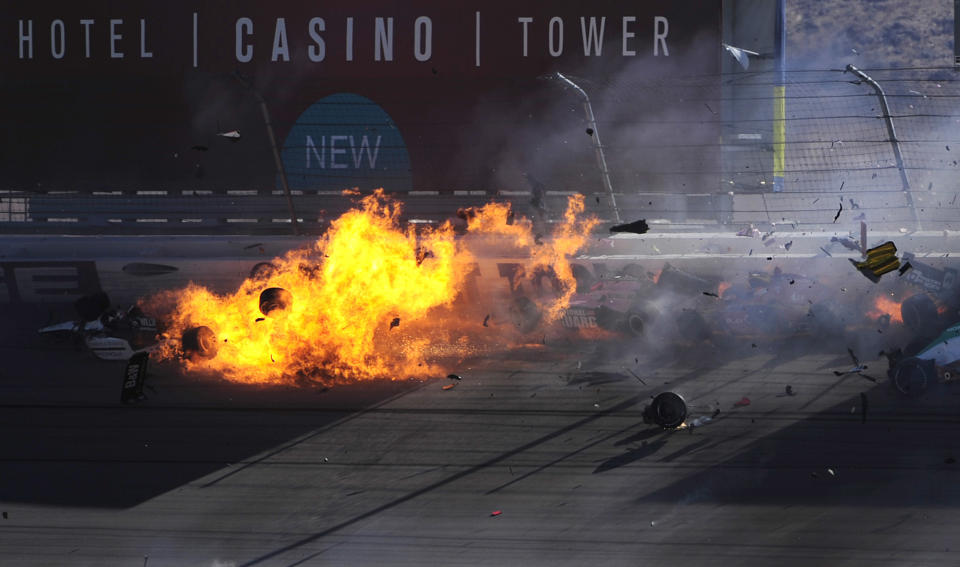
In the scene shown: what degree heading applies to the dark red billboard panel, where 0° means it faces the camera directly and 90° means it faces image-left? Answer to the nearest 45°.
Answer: approximately 0°

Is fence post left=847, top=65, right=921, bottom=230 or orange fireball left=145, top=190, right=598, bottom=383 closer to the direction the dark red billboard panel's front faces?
the orange fireball

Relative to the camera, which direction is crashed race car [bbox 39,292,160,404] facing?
to the viewer's left

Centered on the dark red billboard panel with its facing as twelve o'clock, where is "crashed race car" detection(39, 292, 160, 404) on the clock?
The crashed race car is roughly at 1 o'clock from the dark red billboard panel.

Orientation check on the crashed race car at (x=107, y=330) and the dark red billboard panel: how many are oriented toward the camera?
1

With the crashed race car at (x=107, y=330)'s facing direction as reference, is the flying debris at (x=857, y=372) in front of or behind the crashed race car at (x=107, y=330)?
behind

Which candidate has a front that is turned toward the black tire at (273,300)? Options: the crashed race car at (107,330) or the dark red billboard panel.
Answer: the dark red billboard panel

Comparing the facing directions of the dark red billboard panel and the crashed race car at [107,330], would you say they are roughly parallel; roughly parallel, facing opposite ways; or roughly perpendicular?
roughly perpendicular

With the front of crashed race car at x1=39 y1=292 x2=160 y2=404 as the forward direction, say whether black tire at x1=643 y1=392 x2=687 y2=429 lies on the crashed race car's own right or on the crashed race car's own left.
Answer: on the crashed race car's own left

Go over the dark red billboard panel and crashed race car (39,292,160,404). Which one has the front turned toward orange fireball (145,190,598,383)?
the dark red billboard panel

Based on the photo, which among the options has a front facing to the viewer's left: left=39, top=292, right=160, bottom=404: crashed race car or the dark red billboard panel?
the crashed race car

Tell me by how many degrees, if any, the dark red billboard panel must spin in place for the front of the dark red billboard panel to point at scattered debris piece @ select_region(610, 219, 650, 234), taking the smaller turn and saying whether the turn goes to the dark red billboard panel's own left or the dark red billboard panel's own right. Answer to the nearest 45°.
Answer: approximately 45° to the dark red billboard panel's own left
